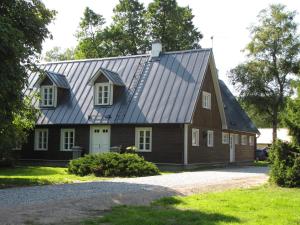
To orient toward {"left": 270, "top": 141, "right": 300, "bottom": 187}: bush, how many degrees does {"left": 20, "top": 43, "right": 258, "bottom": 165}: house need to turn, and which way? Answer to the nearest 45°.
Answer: approximately 90° to its left

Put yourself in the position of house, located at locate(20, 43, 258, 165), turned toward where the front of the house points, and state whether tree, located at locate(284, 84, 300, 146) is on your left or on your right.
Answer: on your left

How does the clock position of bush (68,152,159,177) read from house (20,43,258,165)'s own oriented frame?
The bush is roughly at 11 o'clock from the house.

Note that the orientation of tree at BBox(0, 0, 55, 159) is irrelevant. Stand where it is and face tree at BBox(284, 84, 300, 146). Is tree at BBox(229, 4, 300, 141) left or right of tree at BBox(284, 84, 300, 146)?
left

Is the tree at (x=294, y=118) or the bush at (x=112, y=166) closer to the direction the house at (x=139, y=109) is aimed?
the bush

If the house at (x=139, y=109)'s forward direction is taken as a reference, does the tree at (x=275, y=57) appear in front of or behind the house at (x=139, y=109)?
behind

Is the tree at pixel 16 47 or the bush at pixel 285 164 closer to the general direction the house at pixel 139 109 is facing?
the tree

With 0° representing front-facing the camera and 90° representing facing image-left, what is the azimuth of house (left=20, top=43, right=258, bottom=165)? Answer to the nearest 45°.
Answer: approximately 45°
